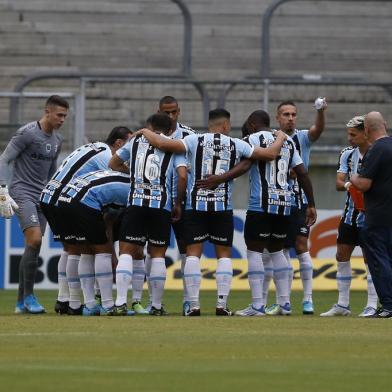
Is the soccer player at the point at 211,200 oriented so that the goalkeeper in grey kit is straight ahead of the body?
no

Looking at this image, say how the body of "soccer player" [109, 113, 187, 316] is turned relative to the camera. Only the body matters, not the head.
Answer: away from the camera

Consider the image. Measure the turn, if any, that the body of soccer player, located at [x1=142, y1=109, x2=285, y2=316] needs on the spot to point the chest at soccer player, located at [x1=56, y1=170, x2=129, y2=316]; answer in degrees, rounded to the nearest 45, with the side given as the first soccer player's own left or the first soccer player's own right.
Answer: approximately 90° to the first soccer player's own left

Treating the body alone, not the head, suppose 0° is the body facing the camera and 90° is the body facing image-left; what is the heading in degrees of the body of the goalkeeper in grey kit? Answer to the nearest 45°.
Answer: approximately 315°

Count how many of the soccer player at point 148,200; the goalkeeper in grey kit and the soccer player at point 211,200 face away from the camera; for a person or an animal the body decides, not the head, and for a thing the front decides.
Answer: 2

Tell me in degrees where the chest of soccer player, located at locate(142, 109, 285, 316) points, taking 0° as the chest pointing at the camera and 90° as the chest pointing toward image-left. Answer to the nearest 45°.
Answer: approximately 180°

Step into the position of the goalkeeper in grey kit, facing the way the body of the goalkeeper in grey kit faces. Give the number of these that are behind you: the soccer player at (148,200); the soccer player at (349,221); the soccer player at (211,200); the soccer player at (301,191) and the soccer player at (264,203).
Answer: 0

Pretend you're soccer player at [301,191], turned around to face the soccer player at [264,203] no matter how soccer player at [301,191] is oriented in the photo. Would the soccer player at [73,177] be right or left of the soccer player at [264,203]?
right

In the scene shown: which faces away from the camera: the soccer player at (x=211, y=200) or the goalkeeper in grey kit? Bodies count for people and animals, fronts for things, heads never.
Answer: the soccer player

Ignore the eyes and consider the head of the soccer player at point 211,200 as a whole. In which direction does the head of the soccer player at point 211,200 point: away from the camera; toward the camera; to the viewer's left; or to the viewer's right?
away from the camera

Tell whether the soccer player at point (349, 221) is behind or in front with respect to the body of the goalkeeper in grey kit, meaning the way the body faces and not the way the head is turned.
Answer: in front

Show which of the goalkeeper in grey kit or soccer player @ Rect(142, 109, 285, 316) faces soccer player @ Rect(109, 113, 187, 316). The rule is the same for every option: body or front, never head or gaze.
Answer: the goalkeeper in grey kit

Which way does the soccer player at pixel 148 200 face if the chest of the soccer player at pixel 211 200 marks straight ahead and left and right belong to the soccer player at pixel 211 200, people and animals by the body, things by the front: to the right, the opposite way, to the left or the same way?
the same way

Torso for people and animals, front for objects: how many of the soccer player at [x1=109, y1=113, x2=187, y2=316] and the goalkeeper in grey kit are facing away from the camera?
1

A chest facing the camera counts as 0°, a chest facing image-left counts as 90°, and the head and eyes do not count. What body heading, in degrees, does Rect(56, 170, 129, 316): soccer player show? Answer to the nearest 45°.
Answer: approximately 225°

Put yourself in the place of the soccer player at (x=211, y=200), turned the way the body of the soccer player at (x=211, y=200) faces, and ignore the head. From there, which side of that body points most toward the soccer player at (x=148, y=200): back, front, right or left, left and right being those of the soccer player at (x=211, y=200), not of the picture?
left

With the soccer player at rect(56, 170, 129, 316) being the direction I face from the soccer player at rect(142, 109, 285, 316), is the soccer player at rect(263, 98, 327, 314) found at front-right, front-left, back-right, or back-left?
back-right

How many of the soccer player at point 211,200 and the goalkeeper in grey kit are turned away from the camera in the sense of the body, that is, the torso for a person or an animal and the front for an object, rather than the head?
1

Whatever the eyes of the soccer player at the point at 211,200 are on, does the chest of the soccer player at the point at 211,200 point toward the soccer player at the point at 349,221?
no
